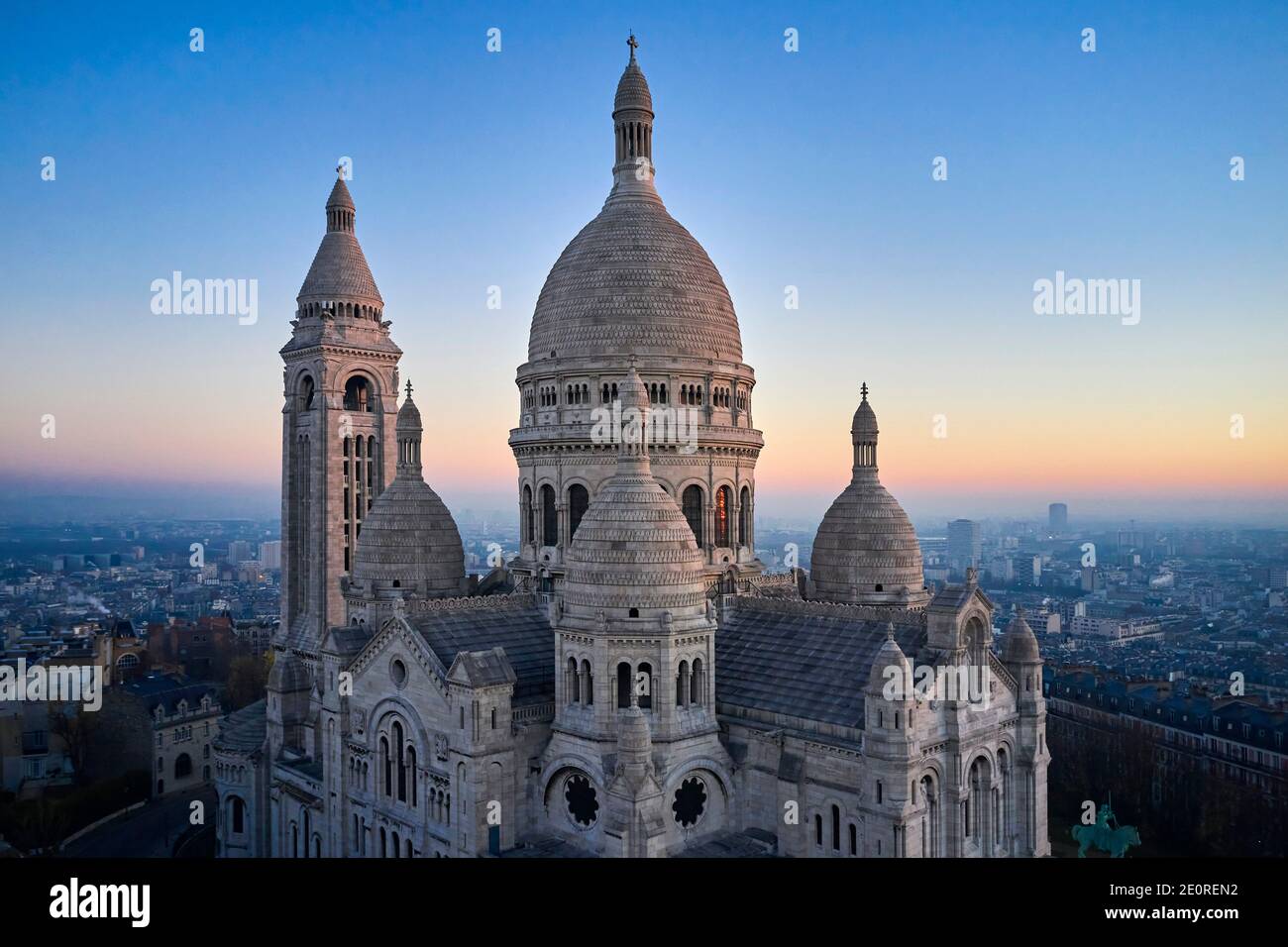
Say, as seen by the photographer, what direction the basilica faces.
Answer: facing the viewer and to the right of the viewer
